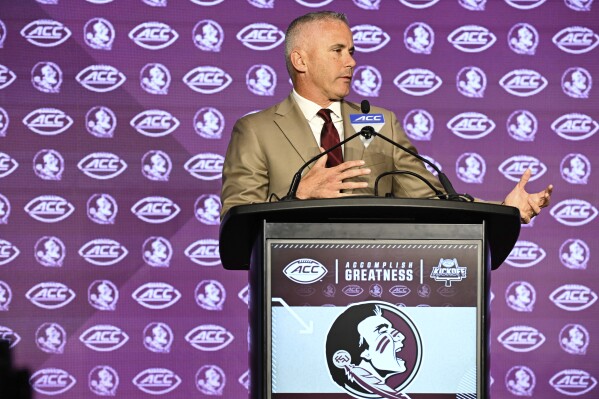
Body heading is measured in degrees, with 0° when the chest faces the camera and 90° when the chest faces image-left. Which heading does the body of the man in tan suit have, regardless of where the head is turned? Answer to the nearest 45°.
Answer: approximately 315°

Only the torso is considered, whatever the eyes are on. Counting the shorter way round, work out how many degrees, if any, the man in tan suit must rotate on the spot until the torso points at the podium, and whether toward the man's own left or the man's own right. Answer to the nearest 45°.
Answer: approximately 45° to the man's own right

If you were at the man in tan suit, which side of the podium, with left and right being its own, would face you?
back

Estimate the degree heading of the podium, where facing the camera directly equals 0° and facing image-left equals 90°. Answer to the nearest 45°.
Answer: approximately 0°
